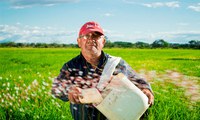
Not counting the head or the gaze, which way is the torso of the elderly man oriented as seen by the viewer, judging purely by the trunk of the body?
toward the camera

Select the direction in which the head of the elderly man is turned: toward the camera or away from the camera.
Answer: toward the camera
